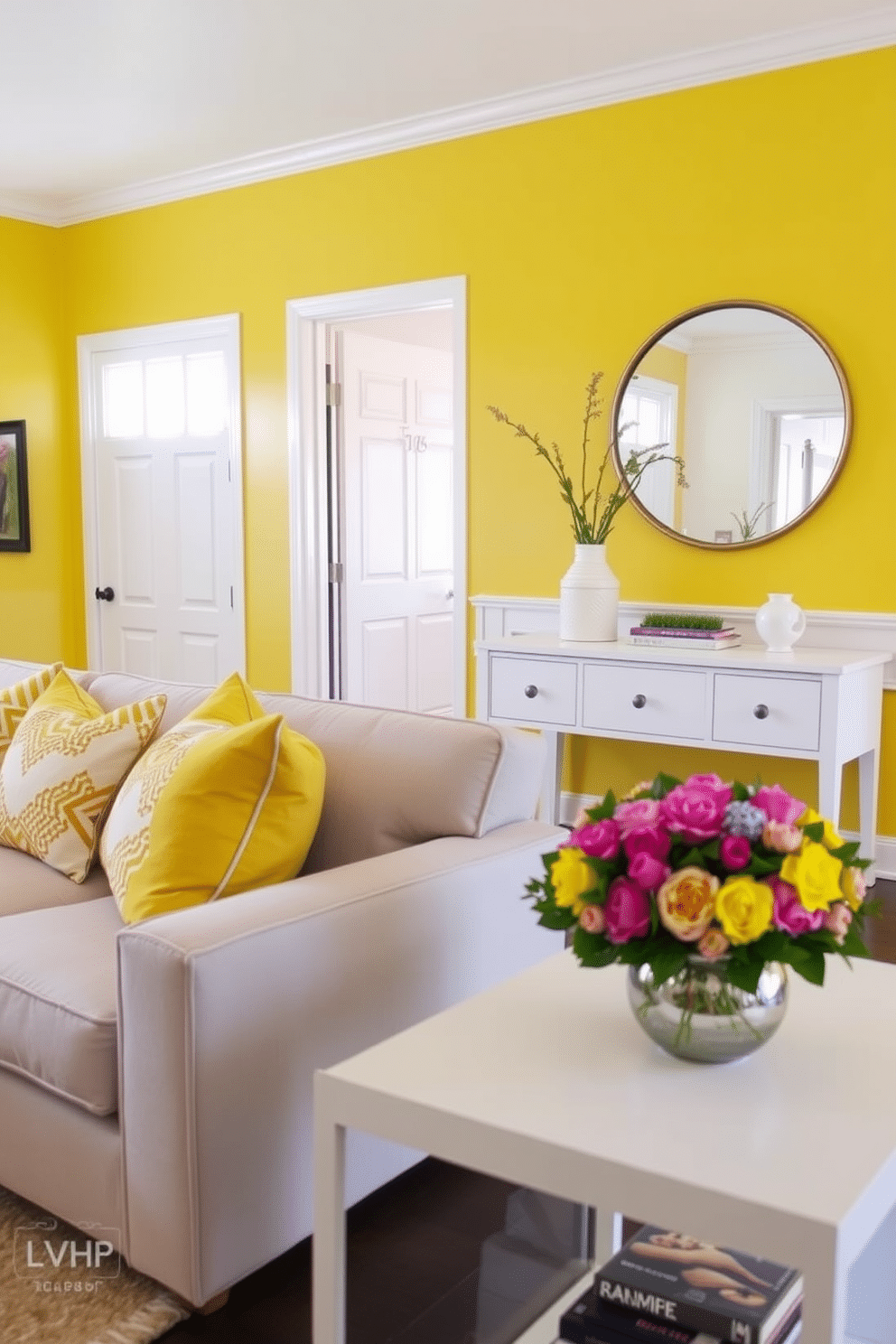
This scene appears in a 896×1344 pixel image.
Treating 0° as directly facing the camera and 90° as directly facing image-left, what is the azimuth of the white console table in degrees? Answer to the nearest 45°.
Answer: approximately 45°

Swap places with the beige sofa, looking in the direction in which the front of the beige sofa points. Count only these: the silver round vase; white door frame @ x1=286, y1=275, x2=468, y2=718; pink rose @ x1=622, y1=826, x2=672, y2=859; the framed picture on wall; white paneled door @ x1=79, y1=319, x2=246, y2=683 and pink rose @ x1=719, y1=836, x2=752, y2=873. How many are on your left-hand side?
3

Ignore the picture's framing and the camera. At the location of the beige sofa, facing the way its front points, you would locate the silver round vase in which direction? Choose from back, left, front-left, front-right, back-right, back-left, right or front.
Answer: left

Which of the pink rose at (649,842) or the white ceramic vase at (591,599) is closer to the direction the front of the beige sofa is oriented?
the pink rose

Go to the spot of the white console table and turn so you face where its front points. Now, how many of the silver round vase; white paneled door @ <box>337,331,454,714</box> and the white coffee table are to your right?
1

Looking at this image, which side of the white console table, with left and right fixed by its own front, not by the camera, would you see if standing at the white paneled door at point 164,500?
right

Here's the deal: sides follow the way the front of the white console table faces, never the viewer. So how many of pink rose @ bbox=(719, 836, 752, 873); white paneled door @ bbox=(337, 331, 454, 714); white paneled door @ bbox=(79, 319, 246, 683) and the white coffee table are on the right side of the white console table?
2

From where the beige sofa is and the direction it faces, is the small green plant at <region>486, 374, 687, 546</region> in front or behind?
behind
